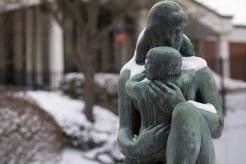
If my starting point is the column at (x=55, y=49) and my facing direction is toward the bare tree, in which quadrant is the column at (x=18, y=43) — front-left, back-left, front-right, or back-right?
back-right

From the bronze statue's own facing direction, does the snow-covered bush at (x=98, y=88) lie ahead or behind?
behind

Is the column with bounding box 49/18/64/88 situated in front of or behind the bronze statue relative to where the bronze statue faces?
behind

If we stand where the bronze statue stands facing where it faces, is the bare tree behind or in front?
behind

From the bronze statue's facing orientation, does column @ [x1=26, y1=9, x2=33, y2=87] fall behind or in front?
behind

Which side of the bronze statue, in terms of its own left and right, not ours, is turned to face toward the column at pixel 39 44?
back

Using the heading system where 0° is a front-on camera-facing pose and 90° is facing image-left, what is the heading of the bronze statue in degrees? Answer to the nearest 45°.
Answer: approximately 0°

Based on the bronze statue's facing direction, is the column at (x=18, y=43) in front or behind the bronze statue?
behind

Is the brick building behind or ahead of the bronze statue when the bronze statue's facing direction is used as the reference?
behind
